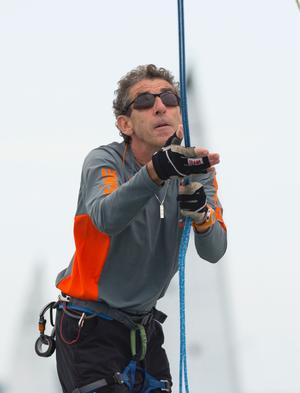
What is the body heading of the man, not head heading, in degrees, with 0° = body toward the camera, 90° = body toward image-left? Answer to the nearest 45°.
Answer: approximately 315°

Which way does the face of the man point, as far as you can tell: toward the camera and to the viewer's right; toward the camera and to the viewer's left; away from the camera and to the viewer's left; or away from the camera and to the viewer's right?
toward the camera and to the viewer's right
